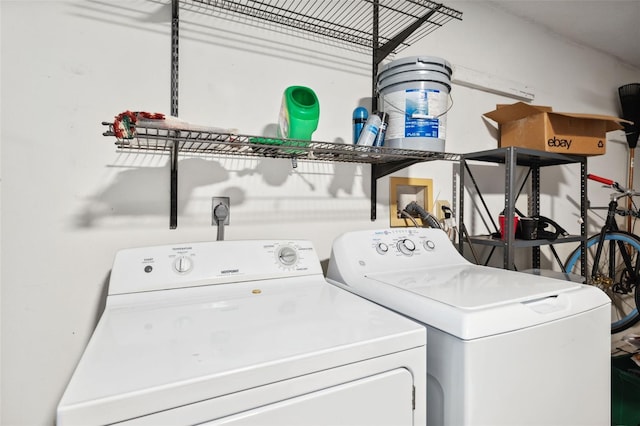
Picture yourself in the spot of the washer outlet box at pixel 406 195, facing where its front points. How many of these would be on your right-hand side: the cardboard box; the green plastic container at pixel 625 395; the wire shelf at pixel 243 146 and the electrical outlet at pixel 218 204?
2

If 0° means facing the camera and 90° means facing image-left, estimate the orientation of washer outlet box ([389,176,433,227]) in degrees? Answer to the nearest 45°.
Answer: approximately 315°

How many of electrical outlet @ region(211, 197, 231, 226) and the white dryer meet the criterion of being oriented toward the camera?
2

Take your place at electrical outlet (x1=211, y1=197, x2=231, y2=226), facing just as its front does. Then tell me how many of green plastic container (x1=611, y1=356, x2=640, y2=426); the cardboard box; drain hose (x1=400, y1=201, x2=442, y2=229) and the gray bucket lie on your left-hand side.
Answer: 4

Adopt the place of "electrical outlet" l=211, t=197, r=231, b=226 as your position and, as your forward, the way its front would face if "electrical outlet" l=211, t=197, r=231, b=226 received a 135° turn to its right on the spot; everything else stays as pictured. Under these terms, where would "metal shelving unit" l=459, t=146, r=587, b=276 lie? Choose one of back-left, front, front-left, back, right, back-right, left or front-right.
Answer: back-right

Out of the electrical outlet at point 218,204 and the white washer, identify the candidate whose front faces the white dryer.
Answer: the electrical outlet

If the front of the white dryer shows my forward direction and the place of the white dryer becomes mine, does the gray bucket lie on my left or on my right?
on my left

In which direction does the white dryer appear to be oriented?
toward the camera

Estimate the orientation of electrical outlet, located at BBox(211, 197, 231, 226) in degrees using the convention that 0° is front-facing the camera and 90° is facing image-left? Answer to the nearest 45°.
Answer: approximately 0°
